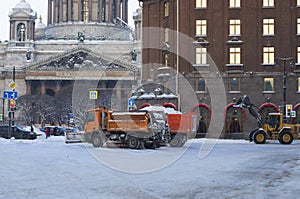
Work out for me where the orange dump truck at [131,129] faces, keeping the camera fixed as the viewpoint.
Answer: facing to the left of the viewer
